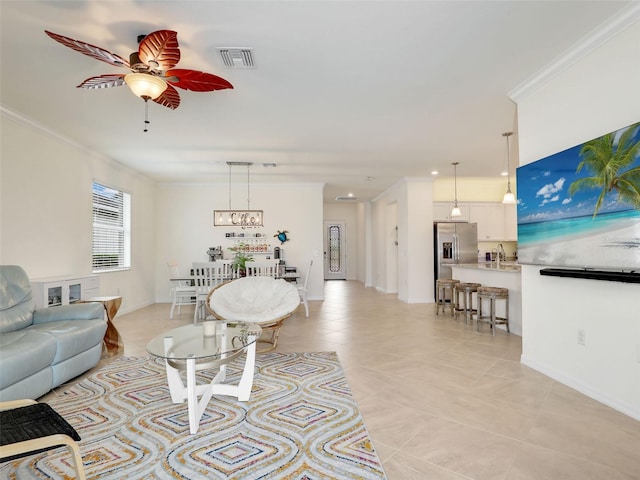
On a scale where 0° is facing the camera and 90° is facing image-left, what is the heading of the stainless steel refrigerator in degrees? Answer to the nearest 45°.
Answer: approximately 0°

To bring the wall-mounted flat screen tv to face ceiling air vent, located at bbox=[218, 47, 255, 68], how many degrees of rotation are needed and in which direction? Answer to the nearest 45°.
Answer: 0° — it already faces it

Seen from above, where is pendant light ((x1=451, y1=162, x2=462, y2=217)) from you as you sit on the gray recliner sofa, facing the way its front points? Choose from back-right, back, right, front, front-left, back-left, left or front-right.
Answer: front-left

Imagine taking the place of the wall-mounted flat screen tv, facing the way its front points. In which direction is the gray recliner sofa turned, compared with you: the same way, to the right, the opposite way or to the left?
the opposite way

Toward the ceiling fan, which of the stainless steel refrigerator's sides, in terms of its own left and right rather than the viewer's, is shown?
front

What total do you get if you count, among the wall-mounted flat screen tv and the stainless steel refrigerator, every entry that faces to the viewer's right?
0

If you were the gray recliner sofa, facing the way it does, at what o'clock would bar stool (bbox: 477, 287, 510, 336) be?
The bar stool is roughly at 11 o'clock from the gray recliner sofa.

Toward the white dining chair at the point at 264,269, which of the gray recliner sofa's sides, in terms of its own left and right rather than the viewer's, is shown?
left

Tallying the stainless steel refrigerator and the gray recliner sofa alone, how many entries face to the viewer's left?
0

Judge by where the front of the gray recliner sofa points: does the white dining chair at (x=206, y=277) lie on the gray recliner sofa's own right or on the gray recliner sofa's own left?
on the gray recliner sofa's own left

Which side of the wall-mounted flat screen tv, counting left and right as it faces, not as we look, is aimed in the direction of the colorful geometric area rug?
front

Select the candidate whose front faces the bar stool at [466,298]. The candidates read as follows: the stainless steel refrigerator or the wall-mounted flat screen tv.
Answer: the stainless steel refrigerator

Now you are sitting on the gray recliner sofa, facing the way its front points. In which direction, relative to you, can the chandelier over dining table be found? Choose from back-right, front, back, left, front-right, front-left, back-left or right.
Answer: left

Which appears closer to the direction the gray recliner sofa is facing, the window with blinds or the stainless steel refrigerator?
the stainless steel refrigerator
